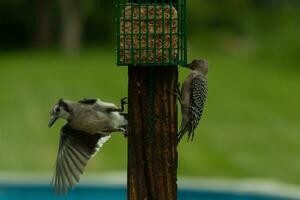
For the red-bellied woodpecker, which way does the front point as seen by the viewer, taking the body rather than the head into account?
to the viewer's left
